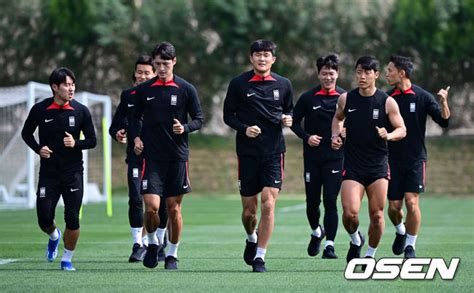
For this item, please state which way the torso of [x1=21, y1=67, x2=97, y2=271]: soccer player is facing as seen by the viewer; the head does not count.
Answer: toward the camera

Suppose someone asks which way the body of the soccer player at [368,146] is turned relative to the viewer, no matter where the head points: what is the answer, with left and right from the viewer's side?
facing the viewer

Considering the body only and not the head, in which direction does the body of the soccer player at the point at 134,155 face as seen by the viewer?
toward the camera

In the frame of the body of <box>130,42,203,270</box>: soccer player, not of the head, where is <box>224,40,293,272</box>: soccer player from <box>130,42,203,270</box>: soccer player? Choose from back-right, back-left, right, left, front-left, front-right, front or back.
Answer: left

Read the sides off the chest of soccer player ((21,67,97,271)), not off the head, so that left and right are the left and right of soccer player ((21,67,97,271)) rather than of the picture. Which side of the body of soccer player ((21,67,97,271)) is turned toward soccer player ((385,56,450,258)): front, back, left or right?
left

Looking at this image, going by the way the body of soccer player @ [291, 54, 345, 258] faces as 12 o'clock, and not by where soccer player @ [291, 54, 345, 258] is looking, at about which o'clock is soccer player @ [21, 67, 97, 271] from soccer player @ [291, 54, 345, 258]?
soccer player @ [21, 67, 97, 271] is roughly at 2 o'clock from soccer player @ [291, 54, 345, 258].

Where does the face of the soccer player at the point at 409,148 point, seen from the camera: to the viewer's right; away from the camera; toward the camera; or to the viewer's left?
to the viewer's left

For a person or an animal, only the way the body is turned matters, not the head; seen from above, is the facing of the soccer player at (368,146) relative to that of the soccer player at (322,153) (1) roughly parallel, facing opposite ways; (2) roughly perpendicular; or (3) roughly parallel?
roughly parallel

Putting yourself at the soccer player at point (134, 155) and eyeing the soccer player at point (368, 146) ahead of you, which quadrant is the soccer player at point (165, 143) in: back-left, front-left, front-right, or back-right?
front-right

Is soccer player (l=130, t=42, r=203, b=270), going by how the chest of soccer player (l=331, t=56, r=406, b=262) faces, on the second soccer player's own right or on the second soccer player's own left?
on the second soccer player's own right

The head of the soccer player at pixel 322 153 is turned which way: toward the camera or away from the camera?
toward the camera

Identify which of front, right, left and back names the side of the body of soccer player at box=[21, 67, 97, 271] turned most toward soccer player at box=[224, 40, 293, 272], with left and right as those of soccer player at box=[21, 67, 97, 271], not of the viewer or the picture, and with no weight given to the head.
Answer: left

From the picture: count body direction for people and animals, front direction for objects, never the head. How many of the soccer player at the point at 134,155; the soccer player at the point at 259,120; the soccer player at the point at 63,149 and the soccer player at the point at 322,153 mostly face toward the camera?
4

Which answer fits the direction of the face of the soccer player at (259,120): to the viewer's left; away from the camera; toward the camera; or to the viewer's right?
toward the camera

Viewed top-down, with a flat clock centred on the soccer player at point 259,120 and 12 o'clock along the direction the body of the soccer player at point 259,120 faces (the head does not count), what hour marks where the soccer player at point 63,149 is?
the soccer player at point 63,149 is roughly at 3 o'clock from the soccer player at point 259,120.
